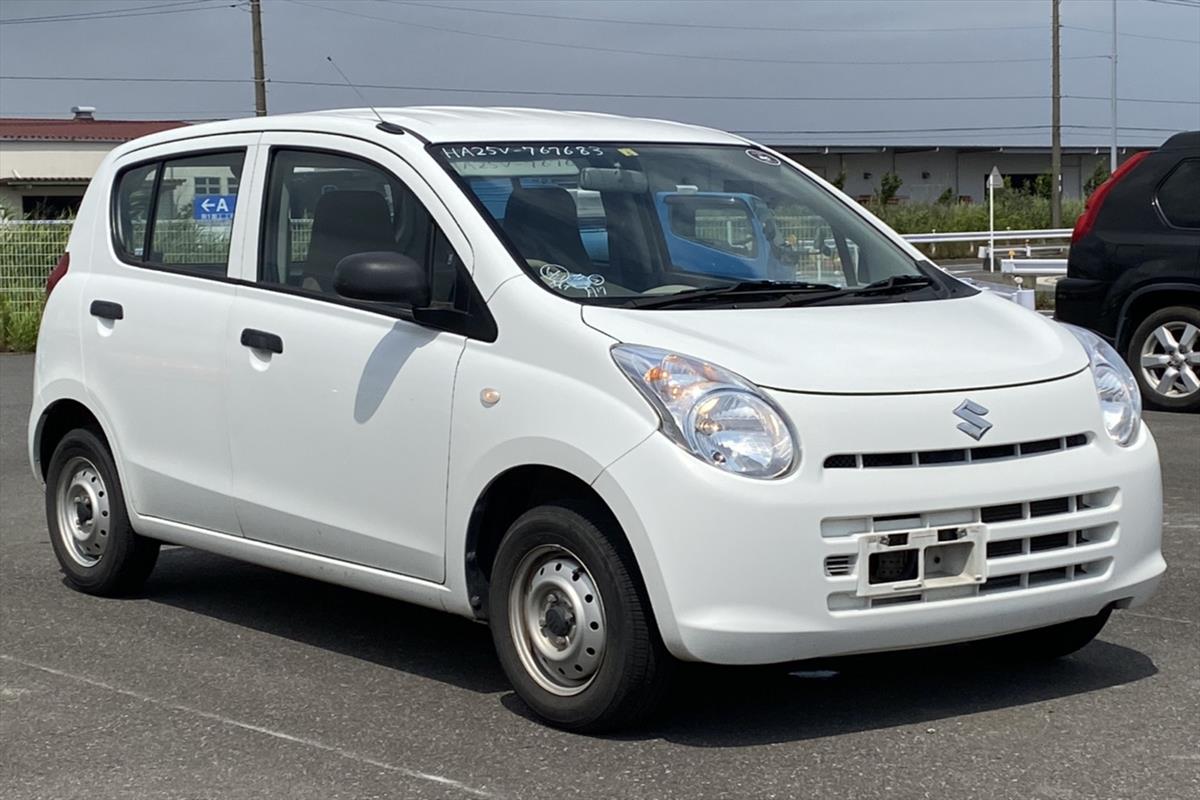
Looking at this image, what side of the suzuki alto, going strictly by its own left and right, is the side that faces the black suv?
left

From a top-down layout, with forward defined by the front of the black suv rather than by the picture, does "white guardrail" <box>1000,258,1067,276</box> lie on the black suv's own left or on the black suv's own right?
on the black suv's own left

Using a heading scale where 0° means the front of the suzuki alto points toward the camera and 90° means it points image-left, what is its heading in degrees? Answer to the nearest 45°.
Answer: approximately 315°

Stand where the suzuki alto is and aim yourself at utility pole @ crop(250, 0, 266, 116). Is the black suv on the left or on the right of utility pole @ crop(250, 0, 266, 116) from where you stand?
right

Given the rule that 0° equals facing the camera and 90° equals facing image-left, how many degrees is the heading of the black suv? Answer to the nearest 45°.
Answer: approximately 270°

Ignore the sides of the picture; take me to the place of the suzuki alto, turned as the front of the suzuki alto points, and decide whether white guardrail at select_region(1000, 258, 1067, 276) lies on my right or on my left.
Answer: on my left

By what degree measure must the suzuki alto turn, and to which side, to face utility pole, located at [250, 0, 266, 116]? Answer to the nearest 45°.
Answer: approximately 135° to its left
